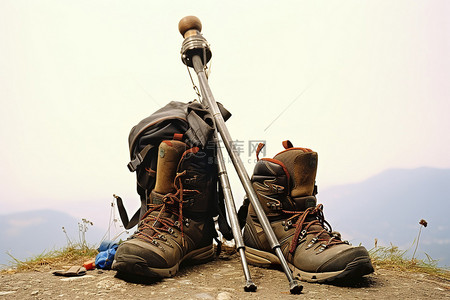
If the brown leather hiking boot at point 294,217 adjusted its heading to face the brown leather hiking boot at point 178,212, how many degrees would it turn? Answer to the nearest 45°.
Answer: approximately 135° to its right

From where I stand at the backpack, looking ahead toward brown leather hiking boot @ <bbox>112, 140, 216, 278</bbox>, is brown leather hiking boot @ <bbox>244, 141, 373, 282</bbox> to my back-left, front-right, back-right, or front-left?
front-left

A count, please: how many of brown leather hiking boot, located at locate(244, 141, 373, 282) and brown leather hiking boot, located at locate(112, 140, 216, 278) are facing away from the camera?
0

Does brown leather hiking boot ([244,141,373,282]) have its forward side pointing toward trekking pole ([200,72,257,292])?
no

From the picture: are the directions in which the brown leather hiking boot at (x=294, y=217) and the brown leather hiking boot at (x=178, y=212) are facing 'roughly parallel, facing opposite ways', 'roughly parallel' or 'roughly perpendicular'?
roughly perpendicular

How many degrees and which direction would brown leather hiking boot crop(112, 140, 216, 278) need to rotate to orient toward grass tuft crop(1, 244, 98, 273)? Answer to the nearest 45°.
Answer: approximately 90° to its right

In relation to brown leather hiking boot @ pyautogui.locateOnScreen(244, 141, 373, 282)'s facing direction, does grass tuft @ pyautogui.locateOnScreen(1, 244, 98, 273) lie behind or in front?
behind

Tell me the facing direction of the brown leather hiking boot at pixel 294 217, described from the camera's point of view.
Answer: facing the viewer and to the right of the viewer

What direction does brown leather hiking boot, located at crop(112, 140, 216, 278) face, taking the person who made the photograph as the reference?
facing the viewer and to the left of the viewer
